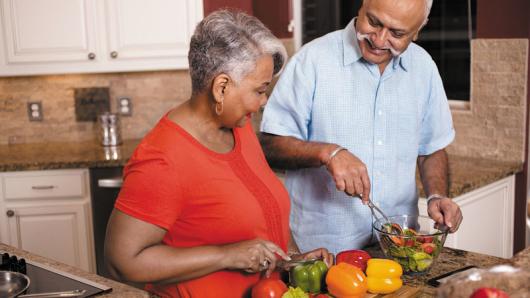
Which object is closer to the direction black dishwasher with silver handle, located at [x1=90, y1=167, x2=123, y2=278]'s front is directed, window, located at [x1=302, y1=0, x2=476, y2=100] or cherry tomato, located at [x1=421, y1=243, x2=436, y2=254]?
the cherry tomato

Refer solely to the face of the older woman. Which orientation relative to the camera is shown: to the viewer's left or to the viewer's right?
to the viewer's right

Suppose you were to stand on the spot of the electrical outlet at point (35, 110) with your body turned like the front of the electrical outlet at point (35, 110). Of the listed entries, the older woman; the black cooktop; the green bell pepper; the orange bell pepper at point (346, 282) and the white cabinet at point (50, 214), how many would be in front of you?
5

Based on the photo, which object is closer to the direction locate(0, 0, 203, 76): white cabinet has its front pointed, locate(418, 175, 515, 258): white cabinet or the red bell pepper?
the red bell pepper

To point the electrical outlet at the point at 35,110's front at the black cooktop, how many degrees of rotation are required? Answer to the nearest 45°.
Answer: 0° — it already faces it

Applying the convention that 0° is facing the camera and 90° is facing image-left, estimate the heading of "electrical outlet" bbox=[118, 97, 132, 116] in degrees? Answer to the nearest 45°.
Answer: approximately 0°

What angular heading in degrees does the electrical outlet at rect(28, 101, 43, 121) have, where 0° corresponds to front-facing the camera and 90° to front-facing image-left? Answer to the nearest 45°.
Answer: approximately 0°

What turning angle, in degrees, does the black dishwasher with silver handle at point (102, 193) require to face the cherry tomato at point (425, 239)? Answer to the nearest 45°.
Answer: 0° — it already faces it
